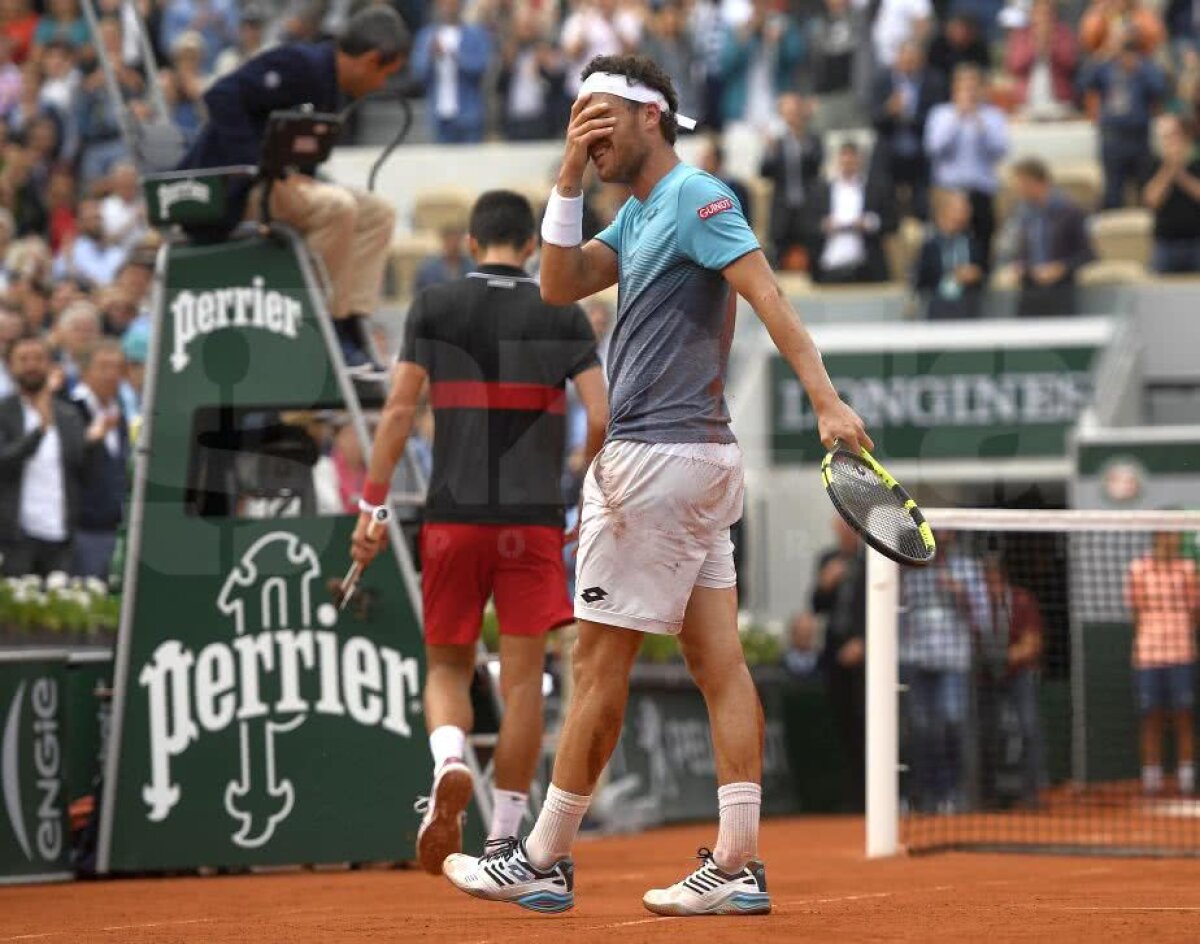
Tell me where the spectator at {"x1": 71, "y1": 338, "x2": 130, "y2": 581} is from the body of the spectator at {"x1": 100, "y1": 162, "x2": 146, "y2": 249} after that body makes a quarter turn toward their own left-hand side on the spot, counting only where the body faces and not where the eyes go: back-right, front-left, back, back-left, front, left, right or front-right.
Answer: back-right

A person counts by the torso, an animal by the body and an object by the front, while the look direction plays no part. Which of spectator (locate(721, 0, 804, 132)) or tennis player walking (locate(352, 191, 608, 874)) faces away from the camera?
the tennis player walking

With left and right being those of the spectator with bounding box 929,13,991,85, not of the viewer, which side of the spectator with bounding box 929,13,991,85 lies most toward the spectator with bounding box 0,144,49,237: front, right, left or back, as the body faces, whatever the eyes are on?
right

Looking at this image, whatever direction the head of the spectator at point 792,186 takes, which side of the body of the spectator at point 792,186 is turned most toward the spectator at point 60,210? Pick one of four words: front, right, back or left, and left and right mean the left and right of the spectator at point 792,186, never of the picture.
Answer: right

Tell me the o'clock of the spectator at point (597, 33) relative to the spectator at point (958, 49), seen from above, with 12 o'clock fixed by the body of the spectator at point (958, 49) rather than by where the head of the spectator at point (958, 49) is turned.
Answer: the spectator at point (597, 33) is roughly at 3 o'clock from the spectator at point (958, 49).

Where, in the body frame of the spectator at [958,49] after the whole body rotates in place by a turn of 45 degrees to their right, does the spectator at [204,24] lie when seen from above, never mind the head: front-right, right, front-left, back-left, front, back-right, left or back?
front-right

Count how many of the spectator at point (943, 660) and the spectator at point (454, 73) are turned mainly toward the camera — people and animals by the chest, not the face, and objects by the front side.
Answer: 2

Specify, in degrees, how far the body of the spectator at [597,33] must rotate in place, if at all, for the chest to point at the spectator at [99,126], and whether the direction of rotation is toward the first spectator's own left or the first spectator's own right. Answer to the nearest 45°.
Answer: approximately 90° to the first spectator's own right

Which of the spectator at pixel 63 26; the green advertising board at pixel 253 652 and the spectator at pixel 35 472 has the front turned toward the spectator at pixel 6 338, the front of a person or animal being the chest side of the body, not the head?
the spectator at pixel 63 26

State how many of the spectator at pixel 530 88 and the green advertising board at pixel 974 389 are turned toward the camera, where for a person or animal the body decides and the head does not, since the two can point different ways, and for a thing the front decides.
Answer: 2
